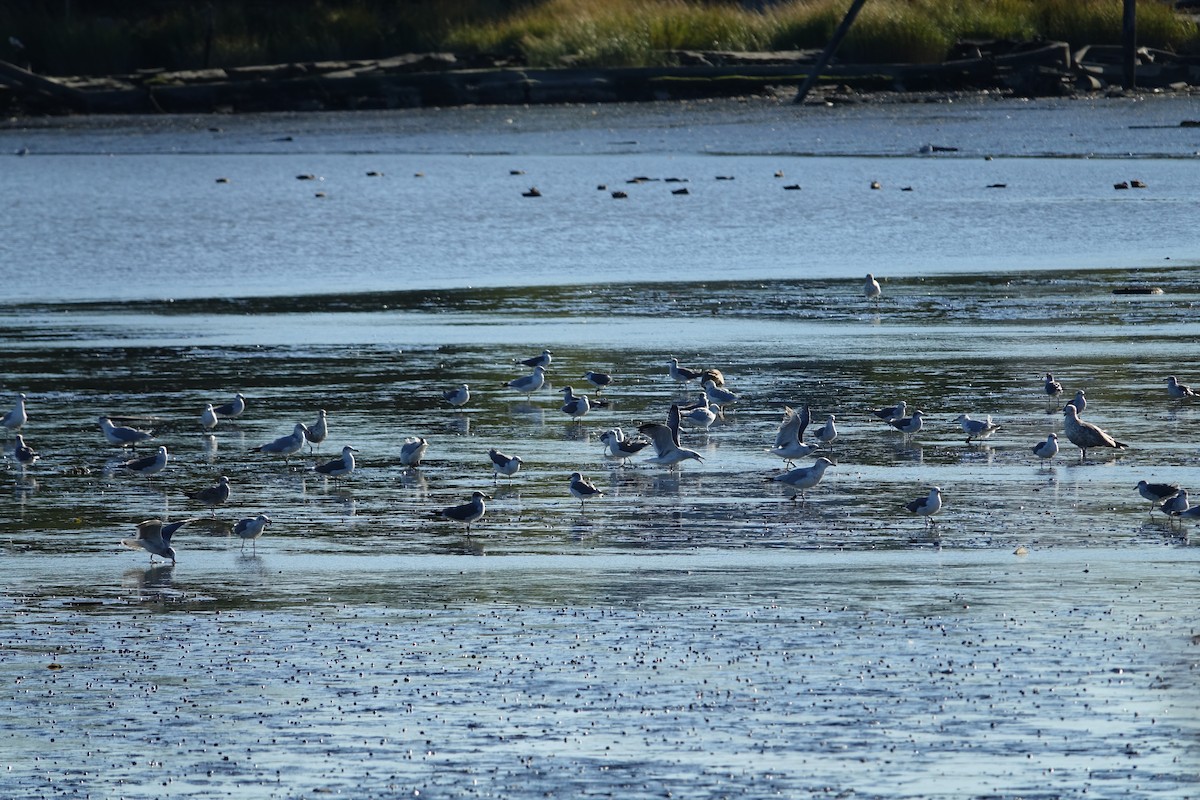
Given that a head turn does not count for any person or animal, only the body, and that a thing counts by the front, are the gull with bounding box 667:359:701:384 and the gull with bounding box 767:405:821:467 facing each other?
no

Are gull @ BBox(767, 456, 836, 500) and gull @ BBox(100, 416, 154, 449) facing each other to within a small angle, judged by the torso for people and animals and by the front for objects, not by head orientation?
no

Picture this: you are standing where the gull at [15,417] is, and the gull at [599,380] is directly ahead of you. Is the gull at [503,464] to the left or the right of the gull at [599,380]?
right

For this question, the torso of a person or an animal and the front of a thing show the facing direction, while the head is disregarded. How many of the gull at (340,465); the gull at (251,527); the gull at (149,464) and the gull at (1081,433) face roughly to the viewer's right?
3

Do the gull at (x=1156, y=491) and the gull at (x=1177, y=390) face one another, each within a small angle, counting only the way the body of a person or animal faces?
no

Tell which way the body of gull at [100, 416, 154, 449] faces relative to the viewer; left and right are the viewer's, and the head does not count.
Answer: facing to the left of the viewer

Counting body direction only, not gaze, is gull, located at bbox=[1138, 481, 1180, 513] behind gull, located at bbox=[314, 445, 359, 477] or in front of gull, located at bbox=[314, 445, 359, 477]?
in front

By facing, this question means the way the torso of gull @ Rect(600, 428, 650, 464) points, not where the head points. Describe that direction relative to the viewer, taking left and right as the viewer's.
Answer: facing to the left of the viewer

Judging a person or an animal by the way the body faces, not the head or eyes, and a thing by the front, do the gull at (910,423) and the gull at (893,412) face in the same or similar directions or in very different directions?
same or similar directions
